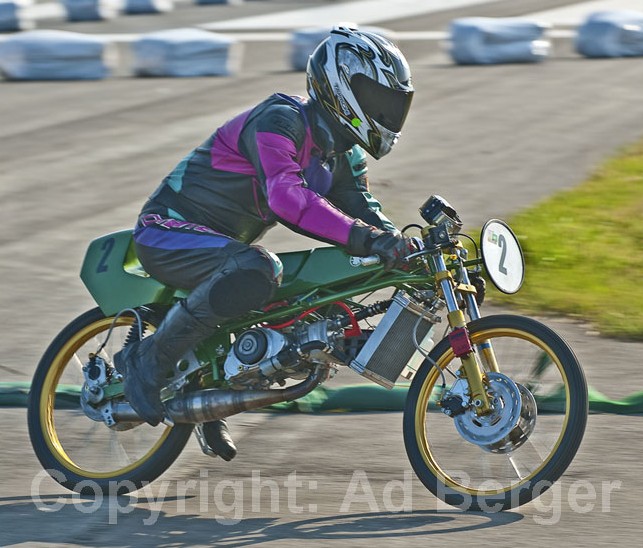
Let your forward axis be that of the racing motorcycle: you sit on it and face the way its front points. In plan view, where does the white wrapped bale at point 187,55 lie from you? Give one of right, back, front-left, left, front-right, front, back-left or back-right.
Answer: back-left

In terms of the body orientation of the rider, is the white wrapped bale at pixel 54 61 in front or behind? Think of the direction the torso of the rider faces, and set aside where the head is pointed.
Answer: behind

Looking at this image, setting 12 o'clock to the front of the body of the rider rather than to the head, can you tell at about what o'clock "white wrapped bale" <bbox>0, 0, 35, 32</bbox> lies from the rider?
The white wrapped bale is roughly at 7 o'clock from the rider.

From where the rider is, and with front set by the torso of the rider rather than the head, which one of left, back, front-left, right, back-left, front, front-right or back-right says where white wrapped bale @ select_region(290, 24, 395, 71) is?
back-left

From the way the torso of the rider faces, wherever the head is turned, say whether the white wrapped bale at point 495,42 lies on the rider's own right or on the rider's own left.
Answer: on the rider's own left

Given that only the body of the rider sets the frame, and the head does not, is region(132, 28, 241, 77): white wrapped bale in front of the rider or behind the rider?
behind

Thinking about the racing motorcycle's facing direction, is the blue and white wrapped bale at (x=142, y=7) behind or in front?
behind

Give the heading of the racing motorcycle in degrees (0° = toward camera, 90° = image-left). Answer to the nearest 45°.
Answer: approximately 315°

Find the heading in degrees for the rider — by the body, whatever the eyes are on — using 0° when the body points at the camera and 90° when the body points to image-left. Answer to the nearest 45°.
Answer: approximately 315°
